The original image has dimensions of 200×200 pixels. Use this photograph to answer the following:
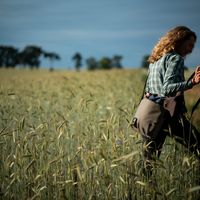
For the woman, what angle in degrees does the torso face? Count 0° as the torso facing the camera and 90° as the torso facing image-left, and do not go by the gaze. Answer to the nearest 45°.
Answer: approximately 270°
